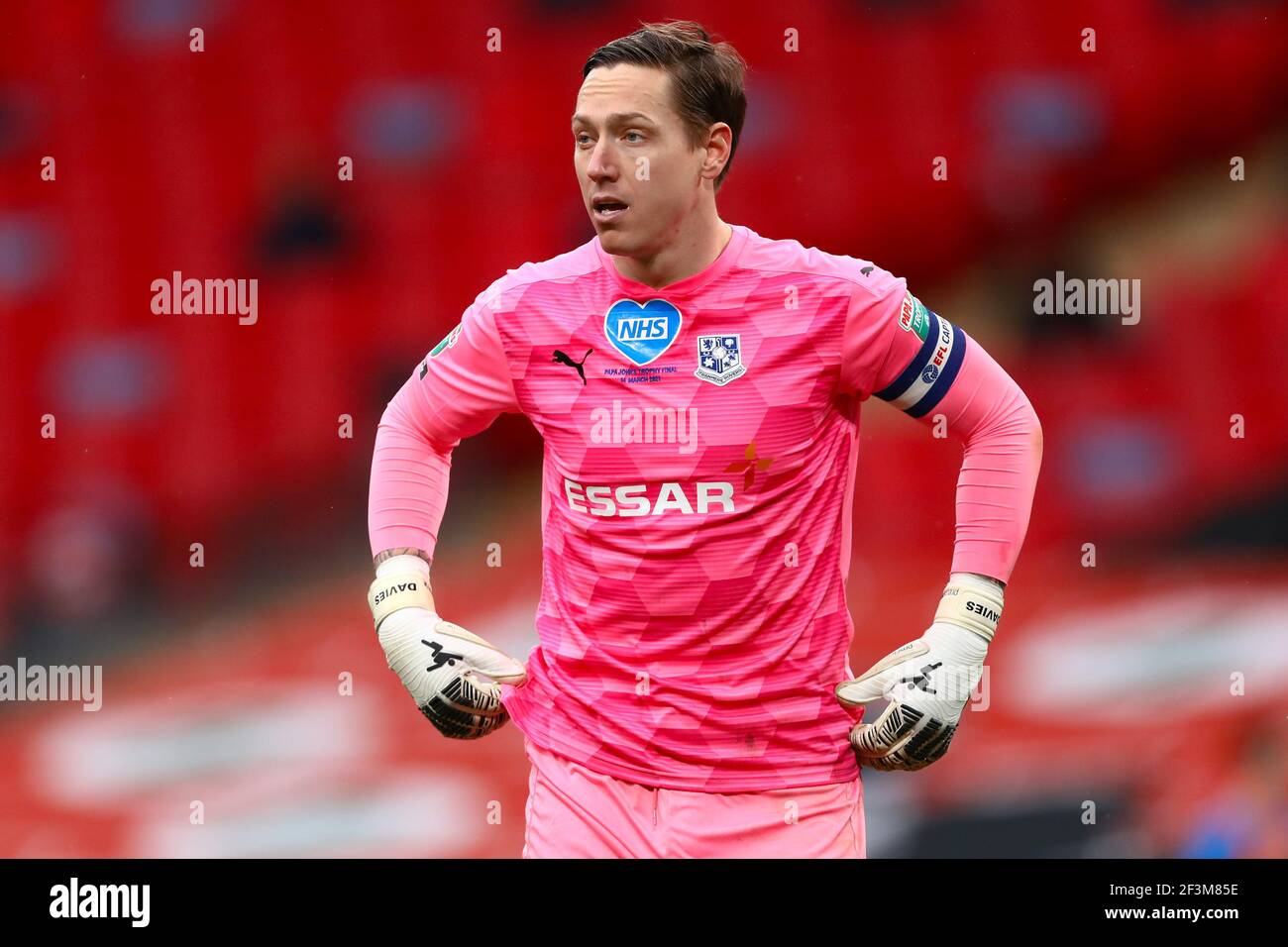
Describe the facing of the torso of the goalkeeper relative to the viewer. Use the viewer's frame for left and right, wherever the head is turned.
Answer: facing the viewer

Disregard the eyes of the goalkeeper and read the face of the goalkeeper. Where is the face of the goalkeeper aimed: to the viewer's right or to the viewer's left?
to the viewer's left
